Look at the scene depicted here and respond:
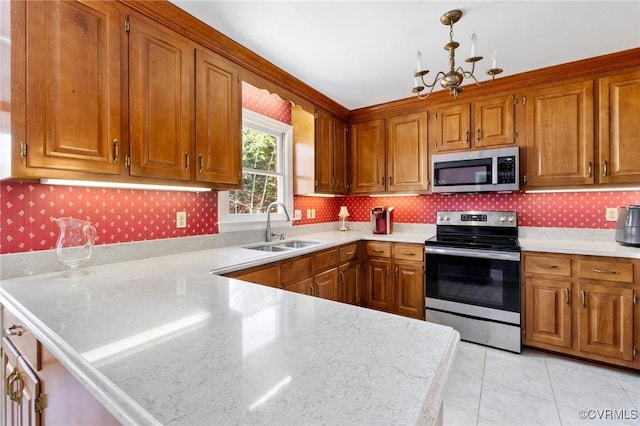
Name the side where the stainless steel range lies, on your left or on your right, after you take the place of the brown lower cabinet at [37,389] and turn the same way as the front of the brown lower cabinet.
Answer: on your left

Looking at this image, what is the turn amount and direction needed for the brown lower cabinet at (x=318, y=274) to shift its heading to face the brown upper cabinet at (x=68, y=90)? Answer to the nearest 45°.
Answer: approximately 90° to its right

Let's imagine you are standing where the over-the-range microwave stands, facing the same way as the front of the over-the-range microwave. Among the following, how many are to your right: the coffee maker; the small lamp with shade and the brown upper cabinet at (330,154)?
3

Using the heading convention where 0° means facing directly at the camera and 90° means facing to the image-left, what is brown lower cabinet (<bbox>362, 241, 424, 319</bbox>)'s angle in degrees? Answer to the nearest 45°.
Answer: approximately 45°

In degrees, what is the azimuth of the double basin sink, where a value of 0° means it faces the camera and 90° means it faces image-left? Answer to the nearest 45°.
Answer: approximately 315°

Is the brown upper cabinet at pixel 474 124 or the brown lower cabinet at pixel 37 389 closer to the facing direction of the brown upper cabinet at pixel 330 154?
the brown upper cabinet
